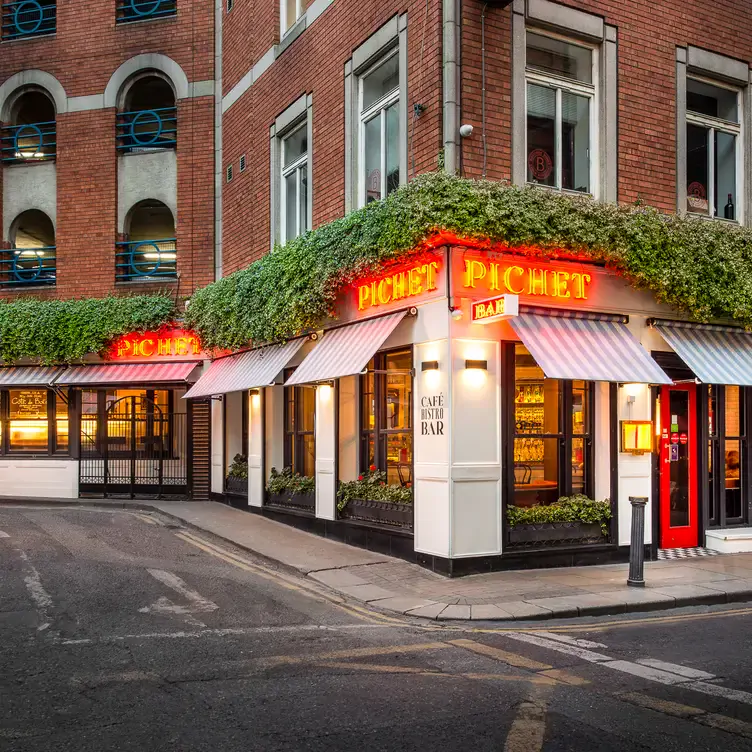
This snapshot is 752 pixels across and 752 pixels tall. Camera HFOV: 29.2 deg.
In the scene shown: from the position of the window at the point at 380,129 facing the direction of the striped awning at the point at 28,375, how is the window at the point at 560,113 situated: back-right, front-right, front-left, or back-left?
back-right

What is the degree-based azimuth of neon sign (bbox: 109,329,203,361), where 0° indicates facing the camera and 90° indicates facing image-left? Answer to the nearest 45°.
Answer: approximately 0°

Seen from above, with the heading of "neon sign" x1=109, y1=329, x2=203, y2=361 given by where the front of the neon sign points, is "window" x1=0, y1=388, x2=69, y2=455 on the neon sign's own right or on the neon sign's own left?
on the neon sign's own right

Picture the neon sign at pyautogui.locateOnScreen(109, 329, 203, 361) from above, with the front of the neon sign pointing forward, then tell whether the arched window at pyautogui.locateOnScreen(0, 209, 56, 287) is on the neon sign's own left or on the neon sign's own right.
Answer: on the neon sign's own right

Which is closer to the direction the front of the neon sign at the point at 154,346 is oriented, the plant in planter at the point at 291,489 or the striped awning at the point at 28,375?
the plant in planter
